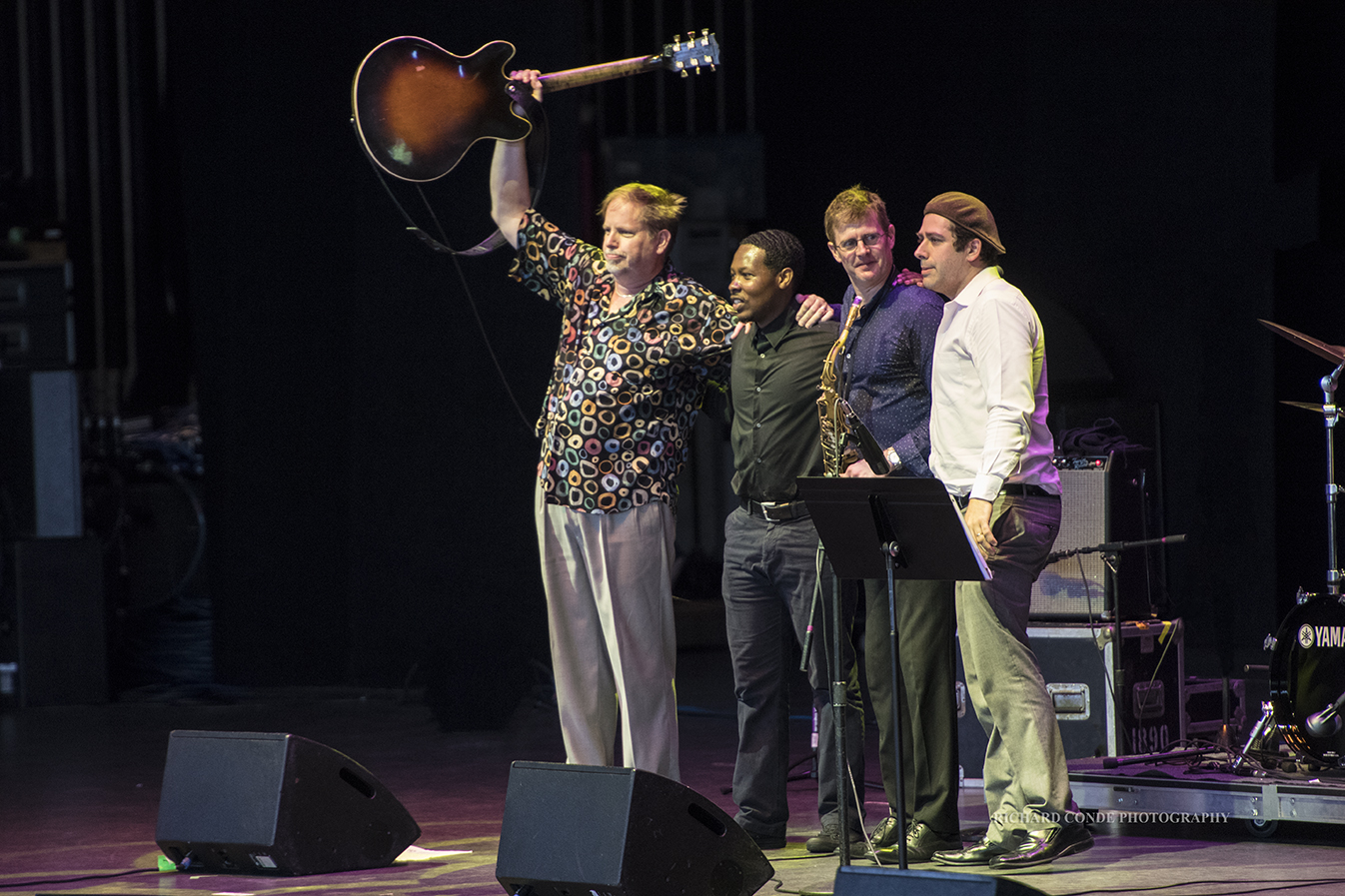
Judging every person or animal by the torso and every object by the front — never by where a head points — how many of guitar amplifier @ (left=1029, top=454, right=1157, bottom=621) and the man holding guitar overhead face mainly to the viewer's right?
0

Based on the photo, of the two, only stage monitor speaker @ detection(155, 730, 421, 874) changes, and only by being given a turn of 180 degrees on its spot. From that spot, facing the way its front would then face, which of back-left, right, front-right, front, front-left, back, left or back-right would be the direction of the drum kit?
back-left

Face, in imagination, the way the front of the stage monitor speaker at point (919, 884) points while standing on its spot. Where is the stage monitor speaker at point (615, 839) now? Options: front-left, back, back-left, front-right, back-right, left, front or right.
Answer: left

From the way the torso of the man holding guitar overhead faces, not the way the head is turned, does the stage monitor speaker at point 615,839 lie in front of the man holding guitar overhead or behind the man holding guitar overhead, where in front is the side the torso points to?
in front

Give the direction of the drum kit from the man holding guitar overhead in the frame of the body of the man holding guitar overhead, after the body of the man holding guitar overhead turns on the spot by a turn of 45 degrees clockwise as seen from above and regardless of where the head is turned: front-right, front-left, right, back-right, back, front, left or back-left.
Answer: back

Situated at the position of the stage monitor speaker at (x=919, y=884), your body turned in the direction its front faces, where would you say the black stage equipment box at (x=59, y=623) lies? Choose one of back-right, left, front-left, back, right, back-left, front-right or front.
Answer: left

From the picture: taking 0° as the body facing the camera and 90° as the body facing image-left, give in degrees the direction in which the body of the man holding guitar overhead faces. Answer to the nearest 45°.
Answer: approximately 45°

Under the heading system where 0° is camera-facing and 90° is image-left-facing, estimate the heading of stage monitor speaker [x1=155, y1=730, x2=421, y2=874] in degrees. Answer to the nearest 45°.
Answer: approximately 225°

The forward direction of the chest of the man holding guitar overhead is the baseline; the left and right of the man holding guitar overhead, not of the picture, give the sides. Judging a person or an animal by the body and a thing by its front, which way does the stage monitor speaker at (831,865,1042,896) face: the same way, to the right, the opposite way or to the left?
the opposite way

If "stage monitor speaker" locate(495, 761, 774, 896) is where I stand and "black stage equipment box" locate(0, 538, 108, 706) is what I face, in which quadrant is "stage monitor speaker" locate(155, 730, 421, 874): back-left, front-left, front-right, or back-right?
front-left

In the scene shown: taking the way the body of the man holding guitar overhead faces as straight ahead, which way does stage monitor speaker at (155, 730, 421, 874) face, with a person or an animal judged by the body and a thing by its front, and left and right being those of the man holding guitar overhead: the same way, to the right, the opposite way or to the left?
the opposite way

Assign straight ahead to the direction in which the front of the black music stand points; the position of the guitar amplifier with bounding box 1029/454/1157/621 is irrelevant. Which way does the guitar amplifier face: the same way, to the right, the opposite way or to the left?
the opposite way

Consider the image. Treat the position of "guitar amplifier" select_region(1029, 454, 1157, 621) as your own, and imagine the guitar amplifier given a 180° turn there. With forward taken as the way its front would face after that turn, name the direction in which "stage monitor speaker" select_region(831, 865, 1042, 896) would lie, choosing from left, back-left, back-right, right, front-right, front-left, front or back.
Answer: back-right

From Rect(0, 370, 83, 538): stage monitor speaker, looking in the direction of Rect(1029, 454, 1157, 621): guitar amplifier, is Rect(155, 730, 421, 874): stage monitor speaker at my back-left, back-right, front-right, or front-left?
front-right

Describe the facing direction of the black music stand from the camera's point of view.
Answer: facing away from the viewer and to the right of the viewer

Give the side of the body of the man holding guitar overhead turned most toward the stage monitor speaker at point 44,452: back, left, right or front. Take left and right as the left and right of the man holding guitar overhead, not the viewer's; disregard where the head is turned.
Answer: right
